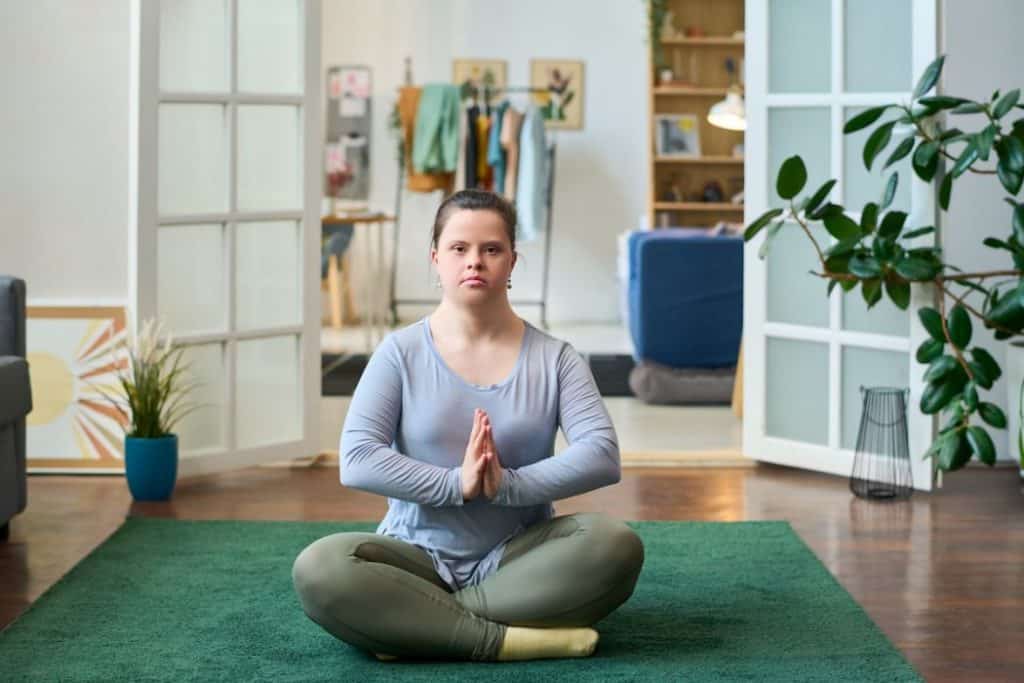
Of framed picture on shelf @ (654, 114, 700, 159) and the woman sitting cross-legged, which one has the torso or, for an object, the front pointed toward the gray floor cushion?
the framed picture on shelf

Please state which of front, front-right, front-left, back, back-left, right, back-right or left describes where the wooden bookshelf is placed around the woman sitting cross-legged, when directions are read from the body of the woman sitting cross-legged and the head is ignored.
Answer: back

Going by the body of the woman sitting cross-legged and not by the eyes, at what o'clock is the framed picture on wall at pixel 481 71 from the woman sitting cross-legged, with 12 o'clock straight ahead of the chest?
The framed picture on wall is roughly at 6 o'clock from the woman sitting cross-legged.

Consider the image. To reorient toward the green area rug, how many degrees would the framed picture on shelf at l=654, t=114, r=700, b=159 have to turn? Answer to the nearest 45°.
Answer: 0° — it already faces it

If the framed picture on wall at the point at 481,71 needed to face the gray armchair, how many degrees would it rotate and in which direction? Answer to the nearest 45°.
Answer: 0° — it already faces it

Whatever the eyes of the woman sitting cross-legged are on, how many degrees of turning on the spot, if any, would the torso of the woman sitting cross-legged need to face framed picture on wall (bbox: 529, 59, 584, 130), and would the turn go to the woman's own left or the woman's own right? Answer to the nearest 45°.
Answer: approximately 180°
